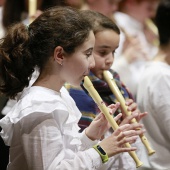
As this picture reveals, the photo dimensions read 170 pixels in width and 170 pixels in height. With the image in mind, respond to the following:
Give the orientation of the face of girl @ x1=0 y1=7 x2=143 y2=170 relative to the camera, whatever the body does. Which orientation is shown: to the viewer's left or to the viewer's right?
to the viewer's right

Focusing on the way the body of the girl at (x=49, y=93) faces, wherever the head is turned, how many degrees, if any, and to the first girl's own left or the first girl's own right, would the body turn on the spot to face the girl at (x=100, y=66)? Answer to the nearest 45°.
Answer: approximately 45° to the first girl's own left

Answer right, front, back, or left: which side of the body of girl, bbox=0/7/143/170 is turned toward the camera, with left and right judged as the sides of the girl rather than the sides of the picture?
right

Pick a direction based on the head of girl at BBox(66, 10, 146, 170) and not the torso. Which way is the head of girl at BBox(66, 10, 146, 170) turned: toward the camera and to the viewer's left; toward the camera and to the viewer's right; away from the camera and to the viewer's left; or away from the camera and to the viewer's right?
toward the camera and to the viewer's right

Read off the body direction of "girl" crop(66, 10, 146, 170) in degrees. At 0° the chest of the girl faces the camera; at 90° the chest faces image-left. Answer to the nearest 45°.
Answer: approximately 315°
